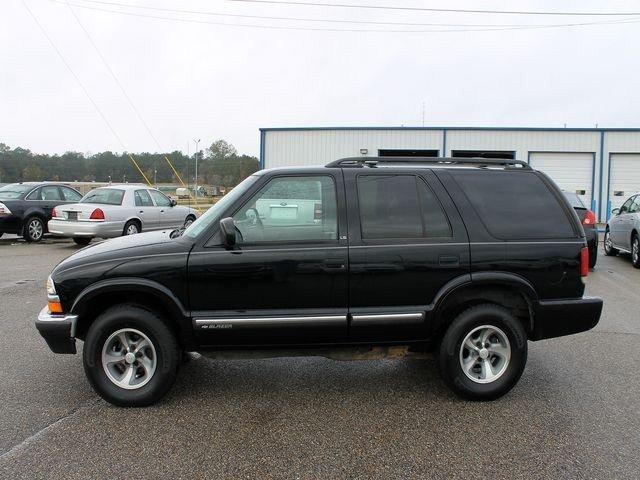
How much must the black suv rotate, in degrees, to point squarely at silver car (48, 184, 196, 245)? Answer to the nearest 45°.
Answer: approximately 45° to its right

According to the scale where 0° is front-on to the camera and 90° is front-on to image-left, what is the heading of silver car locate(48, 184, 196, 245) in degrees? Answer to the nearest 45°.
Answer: approximately 225°

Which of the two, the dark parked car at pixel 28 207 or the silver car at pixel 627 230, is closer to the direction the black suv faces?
the dark parked car

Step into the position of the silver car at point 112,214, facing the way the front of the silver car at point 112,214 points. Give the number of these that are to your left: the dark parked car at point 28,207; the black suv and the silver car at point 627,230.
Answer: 1

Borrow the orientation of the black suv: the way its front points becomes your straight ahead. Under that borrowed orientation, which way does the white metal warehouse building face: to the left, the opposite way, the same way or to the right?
to the left

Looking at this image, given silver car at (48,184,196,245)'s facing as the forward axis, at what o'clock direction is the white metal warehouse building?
The white metal warehouse building is roughly at 1 o'clock from the silver car.

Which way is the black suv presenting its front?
to the viewer's left

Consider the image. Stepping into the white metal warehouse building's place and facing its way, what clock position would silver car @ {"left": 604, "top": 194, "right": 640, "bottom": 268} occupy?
The silver car is roughly at 12 o'clock from the white metal warehouse building.

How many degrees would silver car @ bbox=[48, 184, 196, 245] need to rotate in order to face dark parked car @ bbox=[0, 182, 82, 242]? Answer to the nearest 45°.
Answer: approximately 90° to its left

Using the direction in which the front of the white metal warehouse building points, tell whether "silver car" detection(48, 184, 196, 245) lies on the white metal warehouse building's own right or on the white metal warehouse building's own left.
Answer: on the white metal warehouse building's own right

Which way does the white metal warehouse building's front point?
toward the camera

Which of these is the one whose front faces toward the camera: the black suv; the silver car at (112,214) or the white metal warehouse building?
the white metal warehouse building

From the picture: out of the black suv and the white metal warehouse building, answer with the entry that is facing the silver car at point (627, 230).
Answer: the white metal warehouse building
